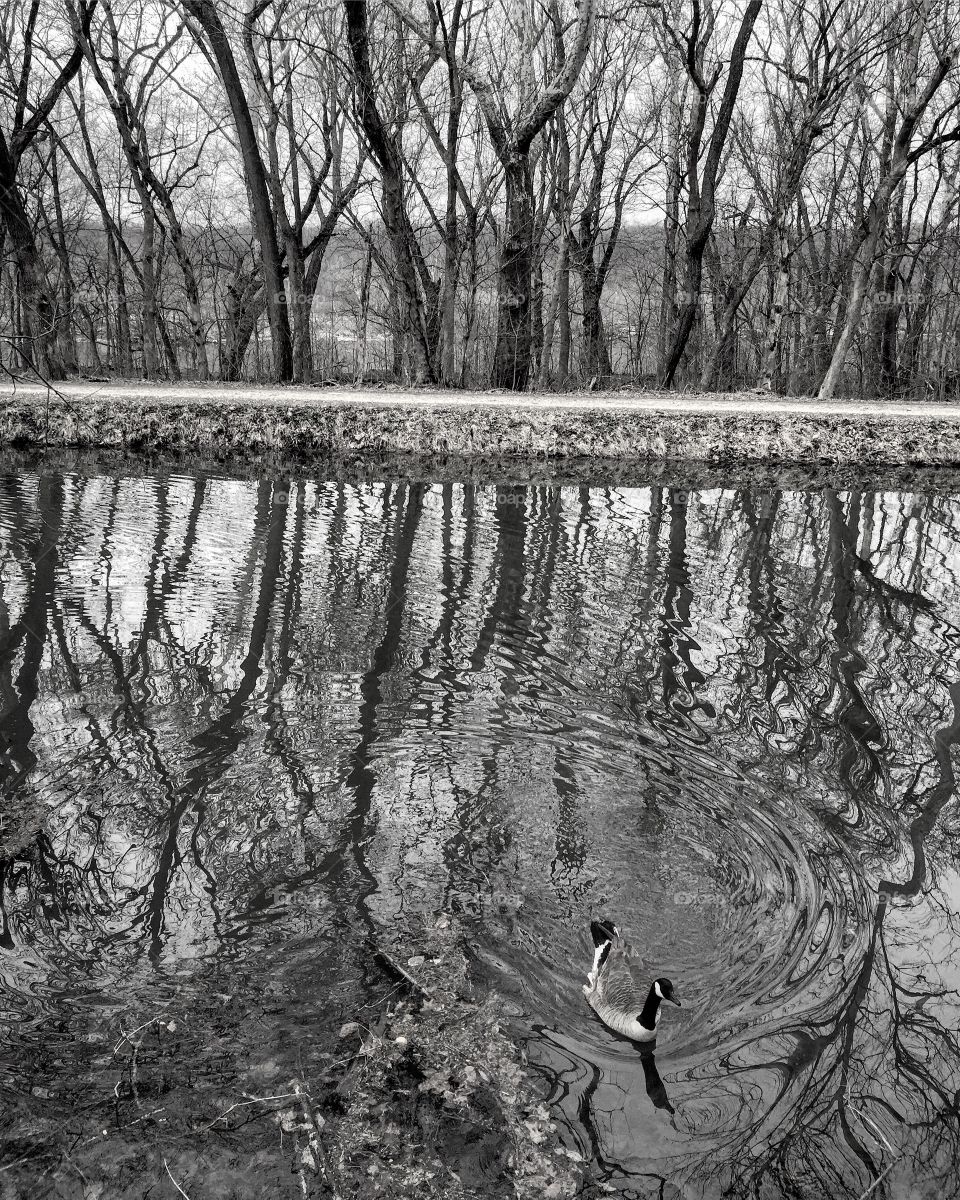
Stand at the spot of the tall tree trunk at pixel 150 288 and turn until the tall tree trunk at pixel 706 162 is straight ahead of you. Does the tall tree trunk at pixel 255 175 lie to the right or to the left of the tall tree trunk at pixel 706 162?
right

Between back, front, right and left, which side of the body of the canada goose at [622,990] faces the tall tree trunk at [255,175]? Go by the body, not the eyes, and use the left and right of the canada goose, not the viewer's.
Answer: back

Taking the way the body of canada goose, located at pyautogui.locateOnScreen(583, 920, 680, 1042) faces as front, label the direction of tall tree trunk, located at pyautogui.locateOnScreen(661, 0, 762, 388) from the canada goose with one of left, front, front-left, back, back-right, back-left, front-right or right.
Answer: back-left

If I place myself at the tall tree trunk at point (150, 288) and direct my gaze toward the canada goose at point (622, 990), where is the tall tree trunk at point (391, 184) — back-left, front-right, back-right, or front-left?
front-left

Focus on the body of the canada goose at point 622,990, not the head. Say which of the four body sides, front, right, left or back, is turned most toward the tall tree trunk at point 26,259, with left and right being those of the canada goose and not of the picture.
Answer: back

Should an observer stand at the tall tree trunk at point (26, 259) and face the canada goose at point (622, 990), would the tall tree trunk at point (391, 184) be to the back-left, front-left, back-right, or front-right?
front-left

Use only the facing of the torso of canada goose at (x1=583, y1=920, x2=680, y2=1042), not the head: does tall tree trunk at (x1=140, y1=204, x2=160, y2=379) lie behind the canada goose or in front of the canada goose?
behind

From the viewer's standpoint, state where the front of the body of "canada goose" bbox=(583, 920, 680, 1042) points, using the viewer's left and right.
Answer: facing the viewer and to the right of the viewer

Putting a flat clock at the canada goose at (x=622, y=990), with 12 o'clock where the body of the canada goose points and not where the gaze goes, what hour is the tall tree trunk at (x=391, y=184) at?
The tall tree trunk is roughly at 7 o'clock from the canada goose.
